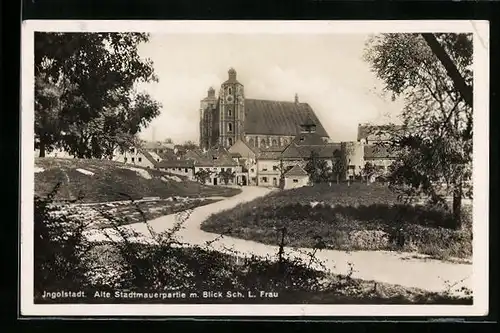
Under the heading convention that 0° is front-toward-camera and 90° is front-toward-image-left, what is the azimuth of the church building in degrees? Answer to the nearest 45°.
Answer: approximately 45°
